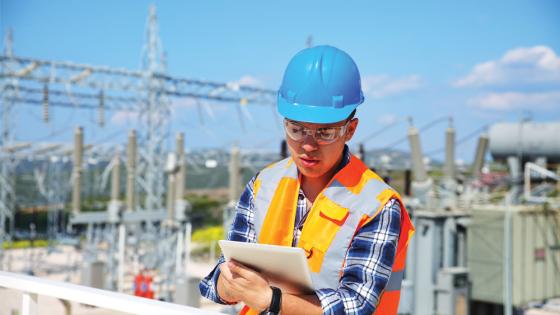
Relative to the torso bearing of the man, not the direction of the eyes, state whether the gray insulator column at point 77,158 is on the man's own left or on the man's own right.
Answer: on the man's own right

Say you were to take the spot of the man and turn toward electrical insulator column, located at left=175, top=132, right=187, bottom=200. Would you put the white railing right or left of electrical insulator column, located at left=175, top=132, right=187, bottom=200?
left

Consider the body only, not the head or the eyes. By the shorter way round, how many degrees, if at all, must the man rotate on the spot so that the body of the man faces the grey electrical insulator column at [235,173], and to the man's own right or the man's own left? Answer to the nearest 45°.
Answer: approximately 135° to the man's own right

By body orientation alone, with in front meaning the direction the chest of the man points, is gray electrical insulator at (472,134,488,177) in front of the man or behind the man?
behind

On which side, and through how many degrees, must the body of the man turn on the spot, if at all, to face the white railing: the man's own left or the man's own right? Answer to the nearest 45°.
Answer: approximately 45° to the man's own right

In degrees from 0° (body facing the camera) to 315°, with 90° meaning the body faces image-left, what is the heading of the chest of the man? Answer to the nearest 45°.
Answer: approximately 45°

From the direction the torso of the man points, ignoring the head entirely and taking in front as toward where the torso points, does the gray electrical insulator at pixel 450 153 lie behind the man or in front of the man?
behind

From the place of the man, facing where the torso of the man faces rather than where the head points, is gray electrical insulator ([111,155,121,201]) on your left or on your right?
on your right

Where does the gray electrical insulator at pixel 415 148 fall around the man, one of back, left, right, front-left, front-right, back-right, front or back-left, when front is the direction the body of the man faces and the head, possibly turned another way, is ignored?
back-right

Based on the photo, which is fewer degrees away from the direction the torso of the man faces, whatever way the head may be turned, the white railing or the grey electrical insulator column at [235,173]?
the white railing

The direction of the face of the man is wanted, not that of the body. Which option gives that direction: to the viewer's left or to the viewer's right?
to the viewer's left
